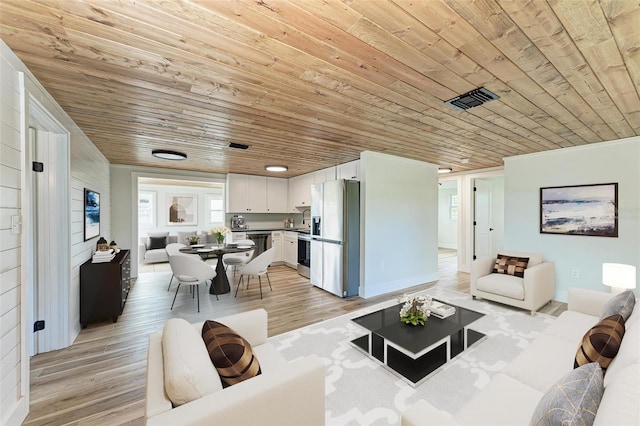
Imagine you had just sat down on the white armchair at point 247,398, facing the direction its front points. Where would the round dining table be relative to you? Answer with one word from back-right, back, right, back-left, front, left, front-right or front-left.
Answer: back-left

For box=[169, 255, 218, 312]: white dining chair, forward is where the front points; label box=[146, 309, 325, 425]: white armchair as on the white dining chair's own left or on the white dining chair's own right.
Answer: on the white dining chair's own right

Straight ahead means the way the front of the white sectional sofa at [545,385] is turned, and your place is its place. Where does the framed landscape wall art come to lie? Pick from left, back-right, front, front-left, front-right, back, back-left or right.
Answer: front-right

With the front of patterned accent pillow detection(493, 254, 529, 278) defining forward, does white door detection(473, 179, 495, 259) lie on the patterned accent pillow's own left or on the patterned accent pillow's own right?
on the patterned accent pillow's own right

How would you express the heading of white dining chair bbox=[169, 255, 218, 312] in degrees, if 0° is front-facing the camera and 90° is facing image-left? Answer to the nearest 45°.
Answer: approximately 225°

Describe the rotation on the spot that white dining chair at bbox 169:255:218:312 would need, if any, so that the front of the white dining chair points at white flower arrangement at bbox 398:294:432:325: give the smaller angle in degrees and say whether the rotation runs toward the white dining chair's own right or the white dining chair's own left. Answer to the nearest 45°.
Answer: approximately 90° to the white dining chair's own right

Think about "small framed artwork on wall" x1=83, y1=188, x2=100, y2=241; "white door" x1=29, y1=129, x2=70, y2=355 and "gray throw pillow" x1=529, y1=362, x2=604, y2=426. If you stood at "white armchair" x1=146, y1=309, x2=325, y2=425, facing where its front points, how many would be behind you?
2

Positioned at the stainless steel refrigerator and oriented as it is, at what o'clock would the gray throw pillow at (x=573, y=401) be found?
The gray throw pillow is roughly at 10 o'clock from the stainless steel refrigerator.

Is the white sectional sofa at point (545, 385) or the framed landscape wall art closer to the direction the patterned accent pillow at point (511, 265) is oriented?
the white sectional sofa

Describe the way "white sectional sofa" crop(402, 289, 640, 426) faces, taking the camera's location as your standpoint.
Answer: facing away from the viewer and to the left of the viewer

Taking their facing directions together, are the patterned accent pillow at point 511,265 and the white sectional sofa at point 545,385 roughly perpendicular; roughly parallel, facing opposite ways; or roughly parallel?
roughly perpendicular

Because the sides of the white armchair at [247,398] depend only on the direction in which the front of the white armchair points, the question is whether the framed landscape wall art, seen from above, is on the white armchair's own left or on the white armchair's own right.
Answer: on the white armchair's own left

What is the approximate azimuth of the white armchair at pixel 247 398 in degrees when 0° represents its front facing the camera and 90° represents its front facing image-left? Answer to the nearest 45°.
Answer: approximately 315°

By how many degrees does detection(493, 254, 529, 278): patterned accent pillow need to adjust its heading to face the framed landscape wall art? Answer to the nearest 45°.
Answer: approximately 180°
